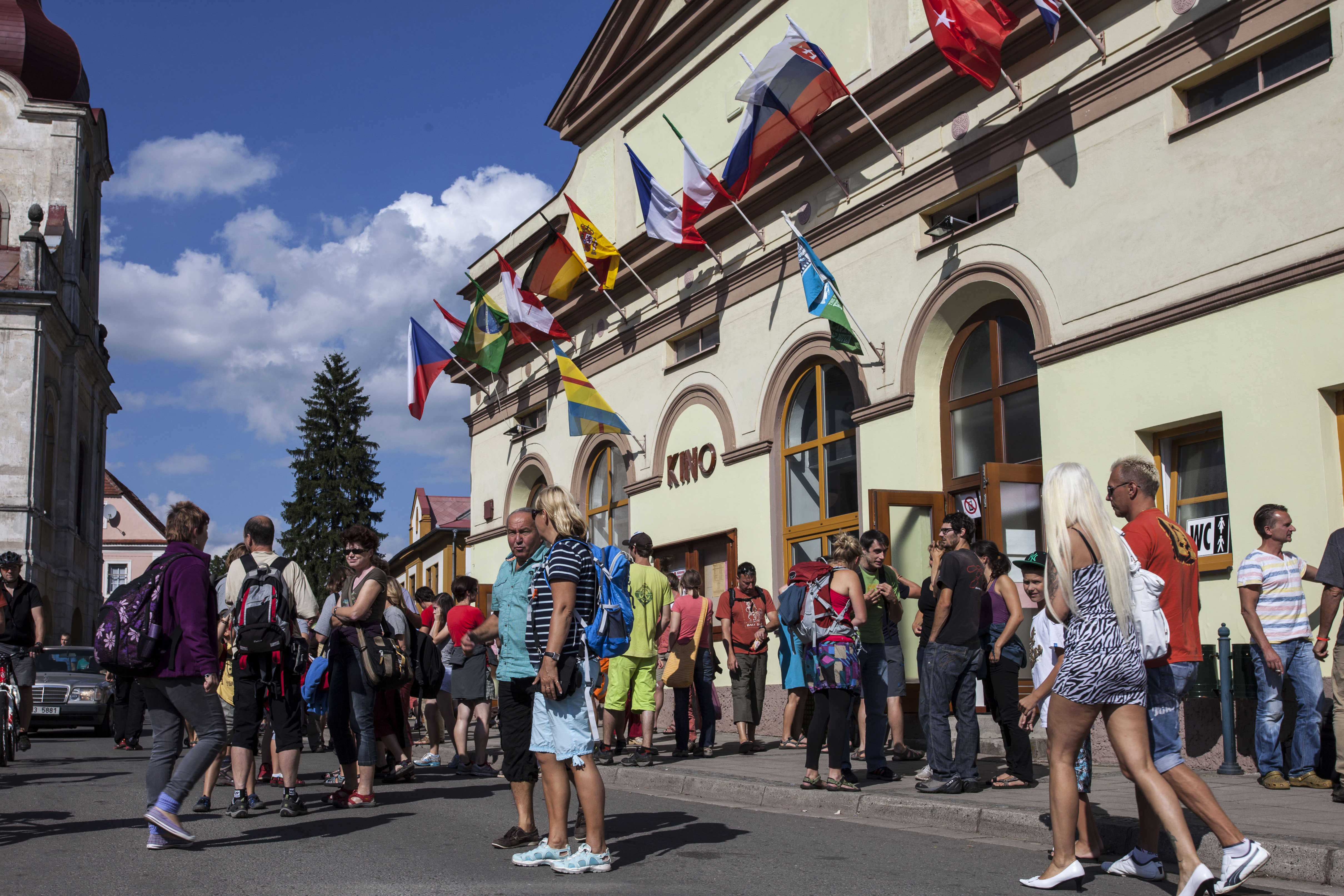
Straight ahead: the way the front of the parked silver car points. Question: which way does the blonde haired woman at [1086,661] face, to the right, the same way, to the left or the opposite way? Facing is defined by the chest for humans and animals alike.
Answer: the opposite way

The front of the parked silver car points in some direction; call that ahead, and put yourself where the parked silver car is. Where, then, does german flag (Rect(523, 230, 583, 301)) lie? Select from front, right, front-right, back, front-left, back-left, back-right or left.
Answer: left

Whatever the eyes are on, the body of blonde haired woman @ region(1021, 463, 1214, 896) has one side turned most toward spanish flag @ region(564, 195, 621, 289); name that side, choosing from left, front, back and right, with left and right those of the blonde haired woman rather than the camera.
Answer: front

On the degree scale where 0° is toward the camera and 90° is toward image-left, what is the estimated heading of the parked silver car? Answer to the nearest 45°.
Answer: approximately 0°

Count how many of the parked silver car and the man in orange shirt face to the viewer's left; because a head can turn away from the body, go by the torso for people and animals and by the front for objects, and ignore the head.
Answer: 1

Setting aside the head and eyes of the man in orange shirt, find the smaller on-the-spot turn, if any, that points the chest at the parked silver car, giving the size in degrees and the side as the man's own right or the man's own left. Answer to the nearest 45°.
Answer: approximately 45° to the man's own right

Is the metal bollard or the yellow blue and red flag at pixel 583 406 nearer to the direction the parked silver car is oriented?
the metal bollard

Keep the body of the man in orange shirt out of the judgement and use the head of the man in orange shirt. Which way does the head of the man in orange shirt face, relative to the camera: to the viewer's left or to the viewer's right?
to the viewer's left

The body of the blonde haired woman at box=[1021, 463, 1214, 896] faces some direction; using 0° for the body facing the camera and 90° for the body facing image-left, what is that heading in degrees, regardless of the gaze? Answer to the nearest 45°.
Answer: approximately 135°

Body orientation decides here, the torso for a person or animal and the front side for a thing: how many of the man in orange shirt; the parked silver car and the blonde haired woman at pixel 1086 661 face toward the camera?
1

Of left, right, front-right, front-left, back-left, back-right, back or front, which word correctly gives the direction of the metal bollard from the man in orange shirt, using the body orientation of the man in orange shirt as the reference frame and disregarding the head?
right

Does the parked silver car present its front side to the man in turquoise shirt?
yes

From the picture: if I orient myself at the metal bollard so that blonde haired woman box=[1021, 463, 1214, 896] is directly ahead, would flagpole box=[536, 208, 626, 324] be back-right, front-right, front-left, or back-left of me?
back-right
